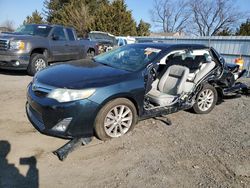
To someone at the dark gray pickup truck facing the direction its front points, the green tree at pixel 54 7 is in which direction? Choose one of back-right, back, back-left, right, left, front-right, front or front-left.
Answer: back-right

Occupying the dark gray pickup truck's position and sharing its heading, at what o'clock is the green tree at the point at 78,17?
The green tree is roughly at 5 o'clock from the dark gray pickup truck.

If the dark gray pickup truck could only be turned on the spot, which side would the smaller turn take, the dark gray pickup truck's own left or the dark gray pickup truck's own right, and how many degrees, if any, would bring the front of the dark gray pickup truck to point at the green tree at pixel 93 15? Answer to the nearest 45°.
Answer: approximately 135° to the dark gray pickup truck's own right

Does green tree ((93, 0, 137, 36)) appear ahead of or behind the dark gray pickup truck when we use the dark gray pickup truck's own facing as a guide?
behind

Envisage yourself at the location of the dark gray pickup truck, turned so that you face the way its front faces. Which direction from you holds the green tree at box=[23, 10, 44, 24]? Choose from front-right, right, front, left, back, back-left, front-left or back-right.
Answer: back-right
